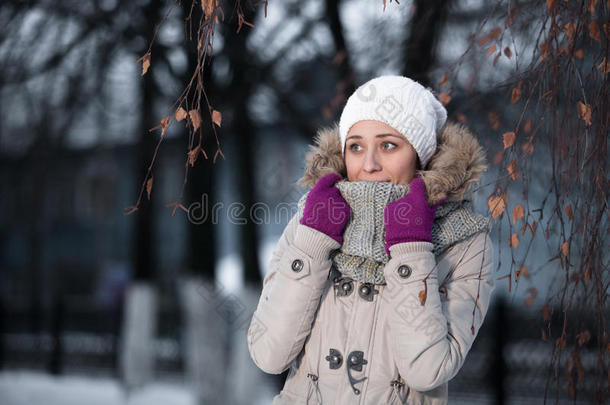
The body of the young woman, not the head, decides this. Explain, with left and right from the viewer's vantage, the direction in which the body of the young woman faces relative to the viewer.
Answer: facing the viewer and to the left of the viewer
